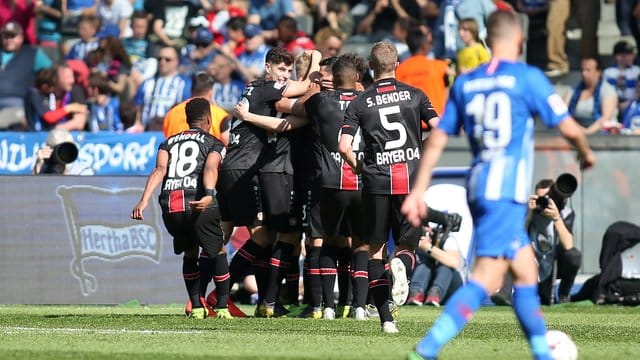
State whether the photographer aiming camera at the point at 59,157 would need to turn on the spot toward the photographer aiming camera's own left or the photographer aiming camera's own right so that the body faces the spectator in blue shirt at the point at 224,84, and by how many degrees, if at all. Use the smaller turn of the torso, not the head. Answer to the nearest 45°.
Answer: approximately 135° to the photographer aiming camera's own left

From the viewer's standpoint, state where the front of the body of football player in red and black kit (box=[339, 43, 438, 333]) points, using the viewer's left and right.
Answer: facing away from the viewer

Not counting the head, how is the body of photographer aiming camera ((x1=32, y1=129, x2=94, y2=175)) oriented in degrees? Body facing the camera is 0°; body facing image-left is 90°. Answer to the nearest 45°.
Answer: approximately 0°

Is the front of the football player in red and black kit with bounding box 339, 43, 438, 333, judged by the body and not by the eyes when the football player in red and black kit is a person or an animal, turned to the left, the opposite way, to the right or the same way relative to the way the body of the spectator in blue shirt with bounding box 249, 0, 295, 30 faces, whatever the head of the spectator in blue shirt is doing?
the opposite way

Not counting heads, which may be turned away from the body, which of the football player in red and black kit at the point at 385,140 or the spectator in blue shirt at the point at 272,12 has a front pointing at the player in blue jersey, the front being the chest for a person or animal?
the spectator in blue shirt

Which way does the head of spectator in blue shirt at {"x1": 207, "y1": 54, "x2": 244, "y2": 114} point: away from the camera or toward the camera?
toward the camera

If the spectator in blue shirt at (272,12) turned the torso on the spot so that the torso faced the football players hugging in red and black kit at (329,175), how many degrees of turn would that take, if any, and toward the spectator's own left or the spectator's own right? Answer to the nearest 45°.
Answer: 0° — they already face them

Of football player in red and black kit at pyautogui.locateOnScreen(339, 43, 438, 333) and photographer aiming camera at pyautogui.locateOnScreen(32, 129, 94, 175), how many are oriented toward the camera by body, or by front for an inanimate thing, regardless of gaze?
1

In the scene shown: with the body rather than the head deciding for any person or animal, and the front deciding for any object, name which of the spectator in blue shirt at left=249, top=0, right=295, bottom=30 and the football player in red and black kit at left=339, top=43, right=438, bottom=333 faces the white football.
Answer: the spectator in blue shirt

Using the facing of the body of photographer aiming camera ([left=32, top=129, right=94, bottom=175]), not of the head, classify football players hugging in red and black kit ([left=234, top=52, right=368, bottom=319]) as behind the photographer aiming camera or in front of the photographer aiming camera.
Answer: in front

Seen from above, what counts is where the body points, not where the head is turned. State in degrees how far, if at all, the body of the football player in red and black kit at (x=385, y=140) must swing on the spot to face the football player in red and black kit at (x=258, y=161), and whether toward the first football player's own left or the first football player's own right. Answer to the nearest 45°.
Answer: approximately 45° to the first football player's own left

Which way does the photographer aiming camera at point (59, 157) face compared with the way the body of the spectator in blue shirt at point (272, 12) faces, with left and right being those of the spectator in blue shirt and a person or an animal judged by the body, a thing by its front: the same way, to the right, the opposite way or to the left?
the same way
